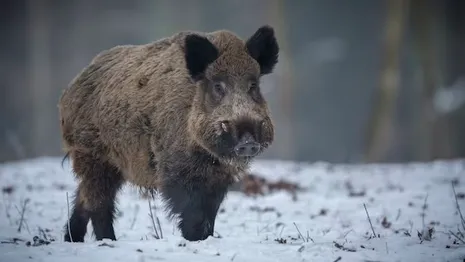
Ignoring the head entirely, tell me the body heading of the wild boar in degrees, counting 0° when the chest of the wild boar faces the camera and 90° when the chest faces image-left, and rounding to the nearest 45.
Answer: approximately 315°
